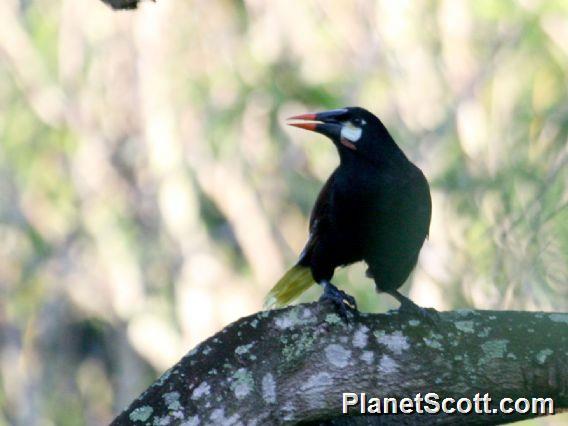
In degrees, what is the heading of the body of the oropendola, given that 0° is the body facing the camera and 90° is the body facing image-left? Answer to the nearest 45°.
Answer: approximately 315°
